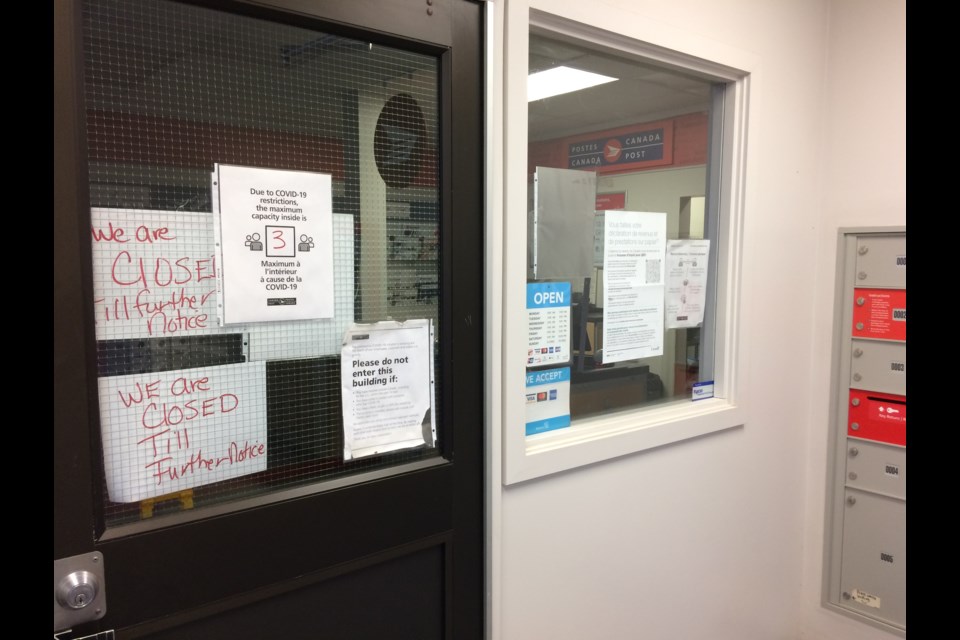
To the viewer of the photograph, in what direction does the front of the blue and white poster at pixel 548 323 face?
facing the viewer and to the right of the viewer

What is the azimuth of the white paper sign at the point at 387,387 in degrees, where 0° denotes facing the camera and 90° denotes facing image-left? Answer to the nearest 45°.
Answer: approximately 315°

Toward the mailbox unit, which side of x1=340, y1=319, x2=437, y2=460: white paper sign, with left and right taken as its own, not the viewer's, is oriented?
left

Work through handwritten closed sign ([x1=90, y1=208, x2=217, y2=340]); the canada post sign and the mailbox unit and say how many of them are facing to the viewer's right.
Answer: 0

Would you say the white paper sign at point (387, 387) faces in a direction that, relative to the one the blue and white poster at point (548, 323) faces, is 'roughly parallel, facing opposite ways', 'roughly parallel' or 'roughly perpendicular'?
roughly parallel

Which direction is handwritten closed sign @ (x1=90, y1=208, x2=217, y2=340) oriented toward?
toward the camera

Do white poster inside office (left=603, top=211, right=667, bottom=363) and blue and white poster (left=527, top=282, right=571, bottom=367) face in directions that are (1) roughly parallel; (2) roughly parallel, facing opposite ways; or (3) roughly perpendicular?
roughly parallel

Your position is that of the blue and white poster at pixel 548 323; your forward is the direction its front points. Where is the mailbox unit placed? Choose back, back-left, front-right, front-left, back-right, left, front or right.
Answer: left

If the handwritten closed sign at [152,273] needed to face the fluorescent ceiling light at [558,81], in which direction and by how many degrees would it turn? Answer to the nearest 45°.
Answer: approximately 90° to its left

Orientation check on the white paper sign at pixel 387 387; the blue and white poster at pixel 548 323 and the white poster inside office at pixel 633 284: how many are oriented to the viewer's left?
0
